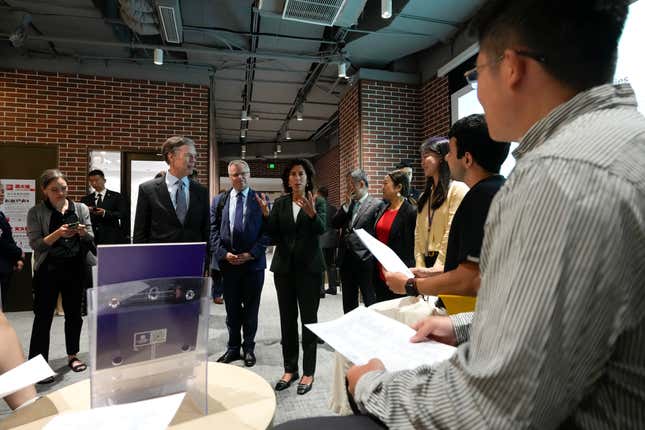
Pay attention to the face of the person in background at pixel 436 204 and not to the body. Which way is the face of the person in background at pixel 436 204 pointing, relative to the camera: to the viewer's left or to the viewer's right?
to the viewer's left

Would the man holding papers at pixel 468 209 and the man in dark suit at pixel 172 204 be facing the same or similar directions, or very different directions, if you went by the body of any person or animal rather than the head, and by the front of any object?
very different directions

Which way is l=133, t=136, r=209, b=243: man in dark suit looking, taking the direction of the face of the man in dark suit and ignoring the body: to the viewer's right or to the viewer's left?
to the viewer's right

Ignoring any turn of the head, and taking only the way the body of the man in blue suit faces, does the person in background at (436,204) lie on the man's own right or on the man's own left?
on the man's own left

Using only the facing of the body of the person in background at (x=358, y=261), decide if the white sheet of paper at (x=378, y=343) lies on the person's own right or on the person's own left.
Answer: on the person's own left

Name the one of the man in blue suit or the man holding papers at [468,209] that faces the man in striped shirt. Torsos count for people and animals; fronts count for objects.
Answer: the man in blue suit

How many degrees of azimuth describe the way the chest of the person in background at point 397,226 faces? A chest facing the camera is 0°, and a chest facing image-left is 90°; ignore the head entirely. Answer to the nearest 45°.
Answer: approximately 45°

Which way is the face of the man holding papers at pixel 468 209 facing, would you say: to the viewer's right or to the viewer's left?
to the viewer's left

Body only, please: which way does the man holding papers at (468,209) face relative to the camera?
to the viewer's left

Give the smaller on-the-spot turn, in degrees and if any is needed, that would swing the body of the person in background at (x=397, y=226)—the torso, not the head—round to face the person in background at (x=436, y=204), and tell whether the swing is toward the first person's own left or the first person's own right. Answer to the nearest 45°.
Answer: approximately 90° to the first person's own left

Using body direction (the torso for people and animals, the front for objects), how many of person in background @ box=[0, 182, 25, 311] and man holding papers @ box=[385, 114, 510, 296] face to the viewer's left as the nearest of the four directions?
1

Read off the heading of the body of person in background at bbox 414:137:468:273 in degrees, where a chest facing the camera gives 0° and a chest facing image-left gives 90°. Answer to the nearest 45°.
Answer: approximately 45°

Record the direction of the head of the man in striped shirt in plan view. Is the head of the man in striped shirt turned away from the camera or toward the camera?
away from the camera
